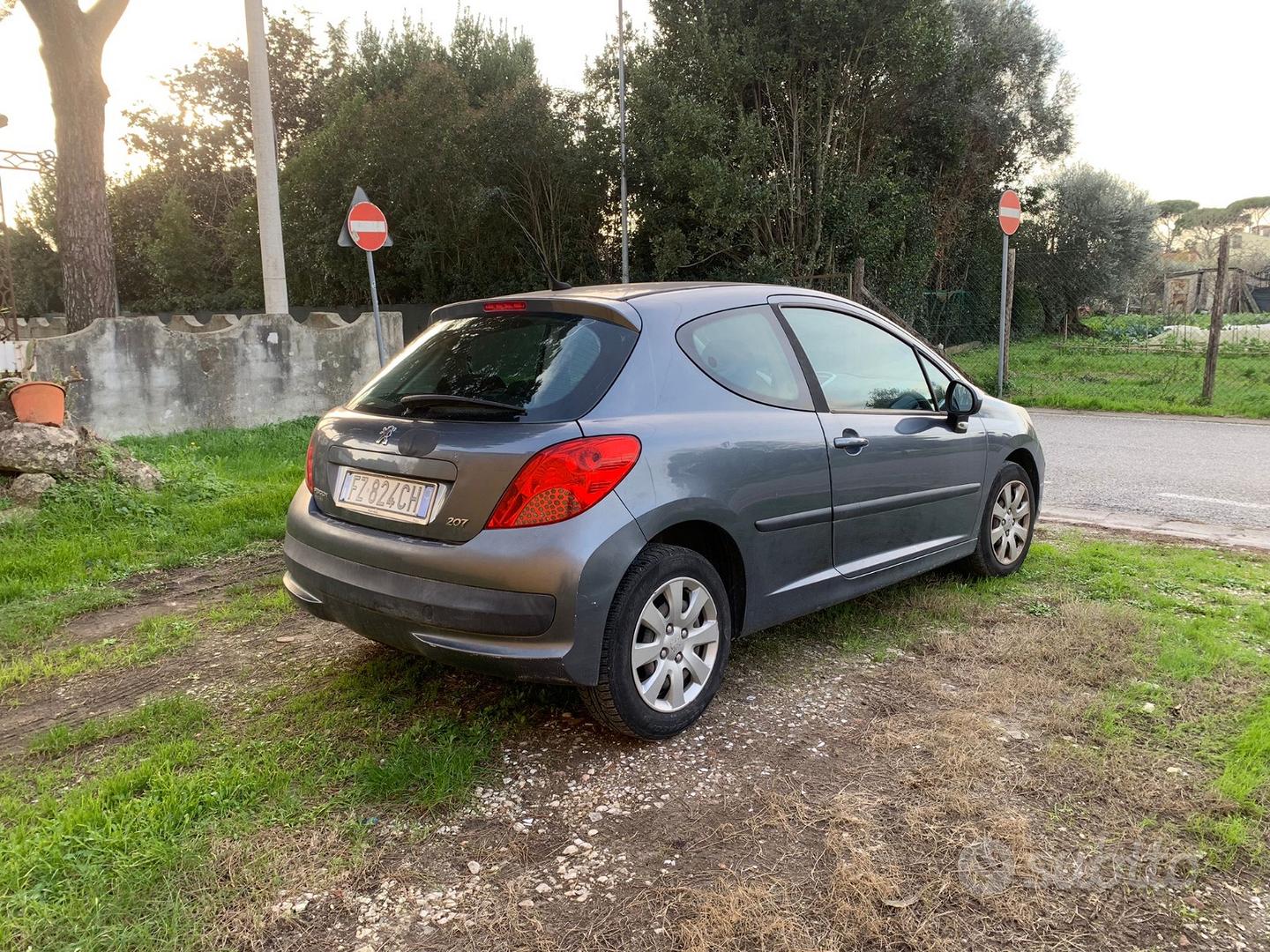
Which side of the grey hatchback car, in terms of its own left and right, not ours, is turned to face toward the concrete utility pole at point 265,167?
left

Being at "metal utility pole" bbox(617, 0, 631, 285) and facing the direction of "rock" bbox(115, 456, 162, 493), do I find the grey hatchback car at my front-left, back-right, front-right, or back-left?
front-left

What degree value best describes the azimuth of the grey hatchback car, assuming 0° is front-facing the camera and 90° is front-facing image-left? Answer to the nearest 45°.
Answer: approximately 225°

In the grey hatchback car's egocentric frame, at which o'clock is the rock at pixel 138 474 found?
The rock is roughly at 9 o'clock from the grey hatchback car.

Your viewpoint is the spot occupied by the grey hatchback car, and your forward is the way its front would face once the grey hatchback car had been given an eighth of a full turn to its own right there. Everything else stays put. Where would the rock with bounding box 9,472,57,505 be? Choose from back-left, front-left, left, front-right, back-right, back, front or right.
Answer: back-left

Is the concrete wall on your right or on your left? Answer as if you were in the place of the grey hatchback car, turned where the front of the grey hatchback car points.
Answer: on your left

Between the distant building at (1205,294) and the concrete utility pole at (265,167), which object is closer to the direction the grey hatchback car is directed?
the distant building

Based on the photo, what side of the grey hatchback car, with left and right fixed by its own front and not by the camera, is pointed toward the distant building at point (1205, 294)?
front

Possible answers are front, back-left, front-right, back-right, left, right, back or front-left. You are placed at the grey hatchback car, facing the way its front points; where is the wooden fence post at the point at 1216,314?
front

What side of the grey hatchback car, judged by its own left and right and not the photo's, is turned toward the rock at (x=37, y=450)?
left

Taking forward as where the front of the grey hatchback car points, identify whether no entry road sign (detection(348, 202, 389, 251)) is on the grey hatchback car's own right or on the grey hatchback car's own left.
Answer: on the grey hatchback car's own left

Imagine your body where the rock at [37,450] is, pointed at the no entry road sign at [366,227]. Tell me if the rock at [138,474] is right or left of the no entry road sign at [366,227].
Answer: right

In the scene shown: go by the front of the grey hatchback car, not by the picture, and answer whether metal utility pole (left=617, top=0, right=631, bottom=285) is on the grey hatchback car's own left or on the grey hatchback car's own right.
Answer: on the grey hatchback car's own left
